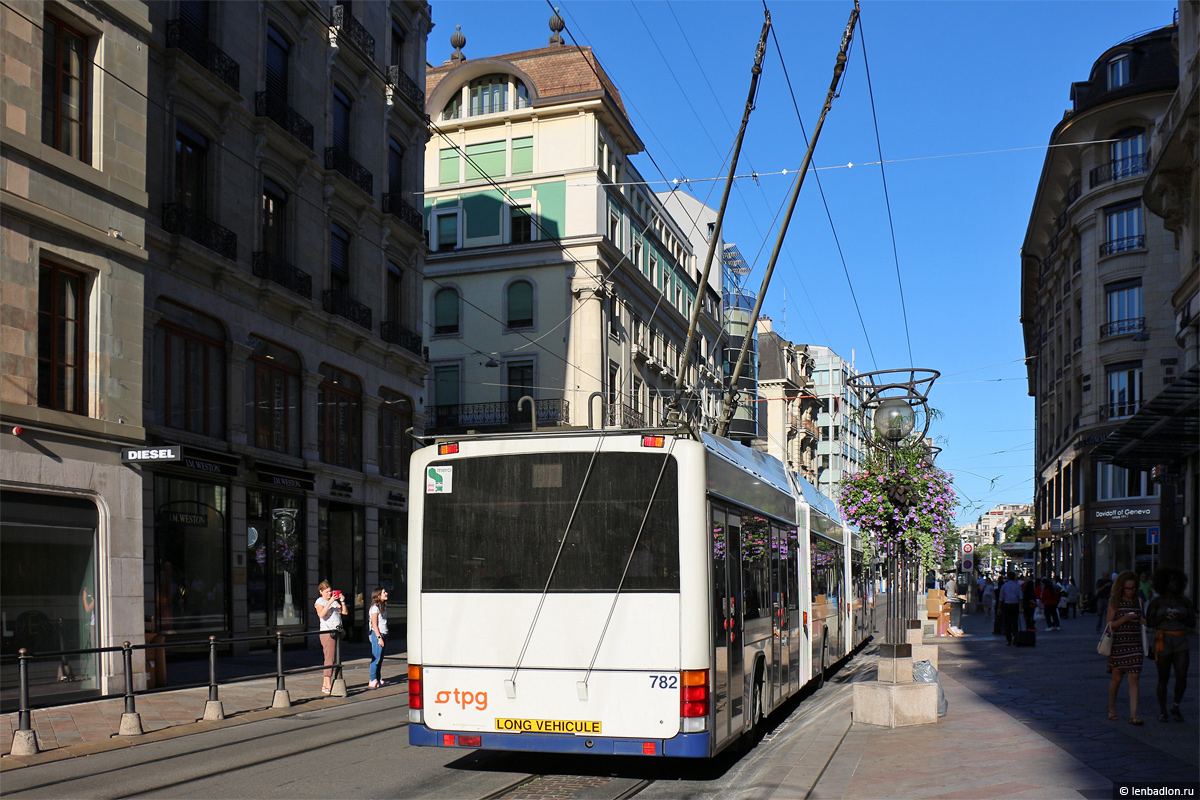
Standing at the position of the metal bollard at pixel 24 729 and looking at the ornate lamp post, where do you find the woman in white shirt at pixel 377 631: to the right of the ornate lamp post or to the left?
left

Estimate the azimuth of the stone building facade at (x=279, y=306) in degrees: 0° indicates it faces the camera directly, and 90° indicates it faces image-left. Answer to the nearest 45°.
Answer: approximately 315°

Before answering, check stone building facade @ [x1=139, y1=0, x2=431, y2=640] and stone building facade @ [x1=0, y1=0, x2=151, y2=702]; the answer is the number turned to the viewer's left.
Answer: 0

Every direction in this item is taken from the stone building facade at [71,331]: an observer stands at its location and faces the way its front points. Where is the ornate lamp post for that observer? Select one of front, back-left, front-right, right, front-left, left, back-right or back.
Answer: front

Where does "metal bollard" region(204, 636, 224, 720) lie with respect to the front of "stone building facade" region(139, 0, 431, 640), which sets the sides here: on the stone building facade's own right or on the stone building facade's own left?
on the stone building facade's own right

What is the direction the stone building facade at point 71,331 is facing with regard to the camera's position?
facing the viewer and to the right of the viewer

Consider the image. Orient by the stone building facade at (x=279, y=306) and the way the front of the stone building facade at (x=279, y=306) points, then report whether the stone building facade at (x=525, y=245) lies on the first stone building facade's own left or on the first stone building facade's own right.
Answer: on the first stone building facade's own left

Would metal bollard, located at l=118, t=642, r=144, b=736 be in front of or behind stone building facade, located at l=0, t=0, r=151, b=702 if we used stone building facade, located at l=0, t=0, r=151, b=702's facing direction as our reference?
in front
